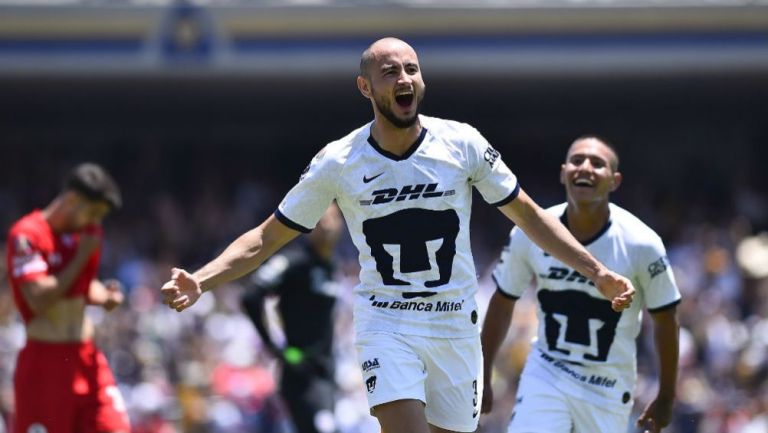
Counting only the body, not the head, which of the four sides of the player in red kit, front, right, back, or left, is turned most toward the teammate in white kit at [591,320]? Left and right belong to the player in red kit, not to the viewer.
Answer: front

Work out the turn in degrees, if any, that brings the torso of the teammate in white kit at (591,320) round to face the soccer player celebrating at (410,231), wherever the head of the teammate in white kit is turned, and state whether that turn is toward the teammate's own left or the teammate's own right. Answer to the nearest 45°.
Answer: approximately 45° to the teammate's own right

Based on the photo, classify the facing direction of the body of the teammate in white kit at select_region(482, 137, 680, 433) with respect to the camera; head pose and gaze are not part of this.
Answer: toward the camera

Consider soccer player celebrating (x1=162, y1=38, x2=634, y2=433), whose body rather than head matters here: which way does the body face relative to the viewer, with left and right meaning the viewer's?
facing the viewer

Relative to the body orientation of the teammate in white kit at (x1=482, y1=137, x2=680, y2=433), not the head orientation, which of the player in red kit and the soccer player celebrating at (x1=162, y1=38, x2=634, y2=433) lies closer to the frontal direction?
the soccer player celebrating

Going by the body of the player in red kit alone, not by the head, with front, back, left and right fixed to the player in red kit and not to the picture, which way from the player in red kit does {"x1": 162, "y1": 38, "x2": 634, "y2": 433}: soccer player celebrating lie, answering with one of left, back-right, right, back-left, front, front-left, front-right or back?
front

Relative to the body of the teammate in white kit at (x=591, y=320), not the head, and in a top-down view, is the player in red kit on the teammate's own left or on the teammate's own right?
on the teammate's own right

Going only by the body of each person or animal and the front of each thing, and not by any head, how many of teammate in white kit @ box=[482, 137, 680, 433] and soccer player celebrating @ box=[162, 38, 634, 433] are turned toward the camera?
2
